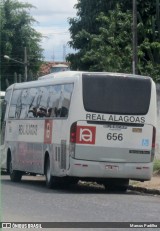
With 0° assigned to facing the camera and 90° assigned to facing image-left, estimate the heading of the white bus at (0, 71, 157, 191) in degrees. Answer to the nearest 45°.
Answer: approximately 135°

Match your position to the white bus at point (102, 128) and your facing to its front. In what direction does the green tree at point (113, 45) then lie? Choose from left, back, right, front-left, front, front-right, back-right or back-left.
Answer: front-right
